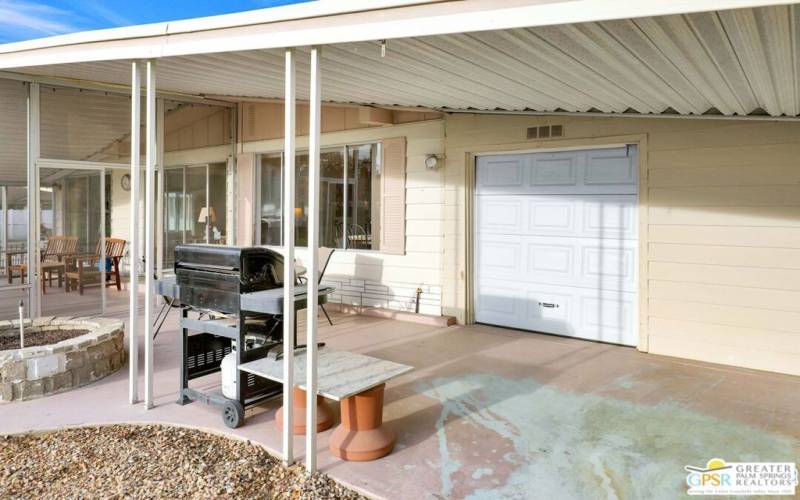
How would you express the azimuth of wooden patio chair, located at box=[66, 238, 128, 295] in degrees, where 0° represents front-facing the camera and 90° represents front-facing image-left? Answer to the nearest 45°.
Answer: approximately 45°

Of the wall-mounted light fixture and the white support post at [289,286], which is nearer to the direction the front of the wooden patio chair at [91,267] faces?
the white support post

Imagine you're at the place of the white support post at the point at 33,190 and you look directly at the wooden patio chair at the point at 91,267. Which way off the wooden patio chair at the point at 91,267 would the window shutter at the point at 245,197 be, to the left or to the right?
right

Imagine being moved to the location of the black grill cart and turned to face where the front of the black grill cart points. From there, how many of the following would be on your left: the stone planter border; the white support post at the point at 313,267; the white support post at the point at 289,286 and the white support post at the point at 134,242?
2

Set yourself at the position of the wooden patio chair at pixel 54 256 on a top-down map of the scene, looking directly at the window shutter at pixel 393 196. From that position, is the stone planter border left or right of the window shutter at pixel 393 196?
right

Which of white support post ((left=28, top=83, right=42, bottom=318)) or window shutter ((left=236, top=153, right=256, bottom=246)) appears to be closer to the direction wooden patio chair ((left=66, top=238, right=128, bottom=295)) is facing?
the white support post

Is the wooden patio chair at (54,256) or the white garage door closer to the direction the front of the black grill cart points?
the white garage door

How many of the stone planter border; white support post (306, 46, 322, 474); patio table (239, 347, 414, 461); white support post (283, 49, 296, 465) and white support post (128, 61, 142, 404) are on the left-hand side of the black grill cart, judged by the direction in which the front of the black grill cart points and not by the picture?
2
